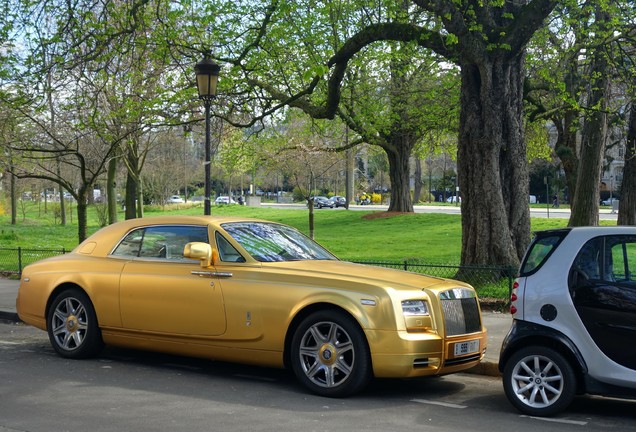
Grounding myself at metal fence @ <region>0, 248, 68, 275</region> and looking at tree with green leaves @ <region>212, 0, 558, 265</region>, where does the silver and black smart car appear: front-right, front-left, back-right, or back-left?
front-right

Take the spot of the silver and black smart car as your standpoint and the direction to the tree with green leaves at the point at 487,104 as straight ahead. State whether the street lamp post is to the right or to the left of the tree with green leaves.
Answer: left

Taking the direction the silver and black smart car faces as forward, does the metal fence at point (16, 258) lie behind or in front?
behind

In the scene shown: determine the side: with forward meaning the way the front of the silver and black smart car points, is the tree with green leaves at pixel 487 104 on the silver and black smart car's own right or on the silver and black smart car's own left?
on the silver and black smart car's own left

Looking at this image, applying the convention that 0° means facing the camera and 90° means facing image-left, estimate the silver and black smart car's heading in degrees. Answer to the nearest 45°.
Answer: approximately 270°

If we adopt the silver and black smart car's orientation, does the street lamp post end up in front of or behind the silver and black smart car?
behind
